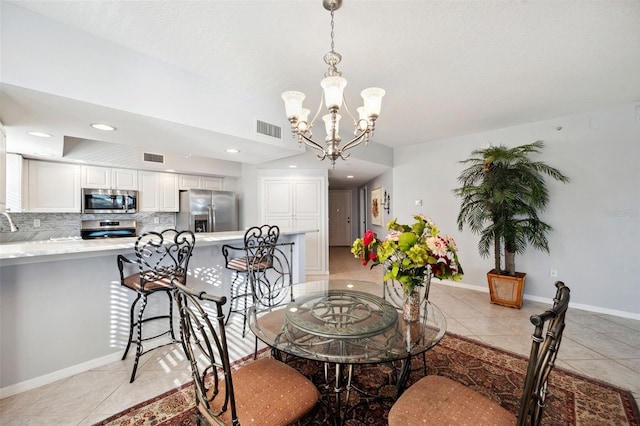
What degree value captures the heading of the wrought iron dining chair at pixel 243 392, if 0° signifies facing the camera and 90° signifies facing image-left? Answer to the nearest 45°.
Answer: approximately 225°

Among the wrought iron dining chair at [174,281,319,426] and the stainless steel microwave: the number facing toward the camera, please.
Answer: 1

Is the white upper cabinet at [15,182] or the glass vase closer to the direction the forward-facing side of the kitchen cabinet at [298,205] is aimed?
the glass vase

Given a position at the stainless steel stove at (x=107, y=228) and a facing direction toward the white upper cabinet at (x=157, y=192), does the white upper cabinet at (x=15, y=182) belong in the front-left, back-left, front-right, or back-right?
back-right

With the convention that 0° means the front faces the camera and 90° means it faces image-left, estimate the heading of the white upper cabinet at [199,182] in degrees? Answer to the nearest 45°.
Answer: approximately 315°

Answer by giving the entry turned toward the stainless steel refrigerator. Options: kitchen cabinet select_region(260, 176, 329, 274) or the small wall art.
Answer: the small wall art

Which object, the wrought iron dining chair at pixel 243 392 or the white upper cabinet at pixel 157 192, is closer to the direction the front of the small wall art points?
the white upper cabinet

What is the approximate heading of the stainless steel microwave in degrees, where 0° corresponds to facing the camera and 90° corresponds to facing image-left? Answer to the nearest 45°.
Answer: approximately 0°

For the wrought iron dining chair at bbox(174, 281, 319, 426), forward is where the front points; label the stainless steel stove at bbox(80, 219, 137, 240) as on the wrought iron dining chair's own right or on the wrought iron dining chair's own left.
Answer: on the wrought iron dining chair's own left

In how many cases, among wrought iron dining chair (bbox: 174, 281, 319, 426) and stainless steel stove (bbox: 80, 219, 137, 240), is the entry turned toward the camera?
1

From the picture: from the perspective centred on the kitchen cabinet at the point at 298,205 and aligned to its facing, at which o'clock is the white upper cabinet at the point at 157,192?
The white upper cabinet is roughly at 3 o'clock from the kitchen cabinet.

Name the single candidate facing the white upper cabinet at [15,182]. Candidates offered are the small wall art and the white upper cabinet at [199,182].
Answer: the small wall art

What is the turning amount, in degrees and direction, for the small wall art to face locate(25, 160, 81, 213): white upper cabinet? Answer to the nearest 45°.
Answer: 0° — it already faces it

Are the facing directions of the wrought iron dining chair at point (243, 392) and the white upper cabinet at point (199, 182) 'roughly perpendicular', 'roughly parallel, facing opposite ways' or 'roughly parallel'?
roughly perpendicular
